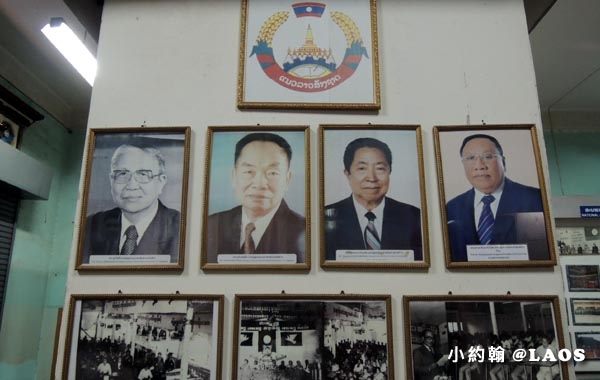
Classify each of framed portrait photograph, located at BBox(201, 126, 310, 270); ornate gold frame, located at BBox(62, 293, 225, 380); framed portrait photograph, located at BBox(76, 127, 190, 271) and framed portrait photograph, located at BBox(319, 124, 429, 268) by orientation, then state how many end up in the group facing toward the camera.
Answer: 4

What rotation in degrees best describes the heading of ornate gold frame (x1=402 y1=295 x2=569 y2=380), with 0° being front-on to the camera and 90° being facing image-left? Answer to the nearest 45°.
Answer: approximately 0°

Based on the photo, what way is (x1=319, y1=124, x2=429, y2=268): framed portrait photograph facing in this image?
toward the camera

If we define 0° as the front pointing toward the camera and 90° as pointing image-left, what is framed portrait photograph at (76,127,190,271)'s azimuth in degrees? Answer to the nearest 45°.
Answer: approximately 0°

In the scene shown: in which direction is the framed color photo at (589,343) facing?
toward the camera

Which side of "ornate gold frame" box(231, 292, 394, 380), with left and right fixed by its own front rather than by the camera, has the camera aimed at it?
front

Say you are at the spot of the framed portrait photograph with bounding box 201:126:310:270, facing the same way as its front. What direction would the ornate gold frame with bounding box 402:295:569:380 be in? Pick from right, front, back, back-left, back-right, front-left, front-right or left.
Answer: left

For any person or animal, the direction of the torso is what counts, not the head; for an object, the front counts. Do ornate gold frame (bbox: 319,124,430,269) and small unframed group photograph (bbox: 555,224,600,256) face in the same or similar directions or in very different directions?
same or similar directions
